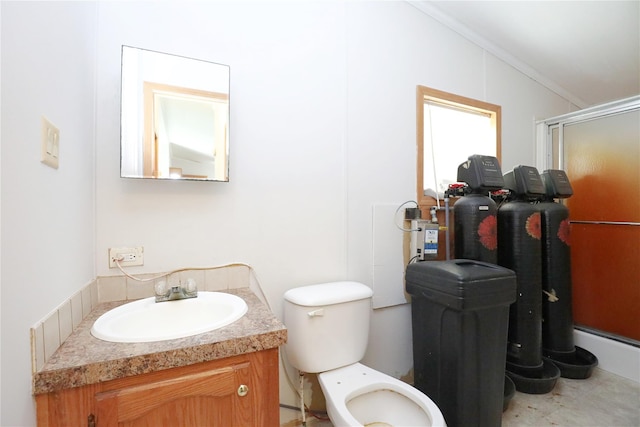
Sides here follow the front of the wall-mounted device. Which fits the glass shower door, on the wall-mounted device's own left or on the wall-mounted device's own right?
on the wall-mounted device's own left

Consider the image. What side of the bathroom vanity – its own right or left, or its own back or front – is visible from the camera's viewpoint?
front

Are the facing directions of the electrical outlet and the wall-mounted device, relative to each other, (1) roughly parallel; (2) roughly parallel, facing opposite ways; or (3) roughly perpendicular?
roughly parallel

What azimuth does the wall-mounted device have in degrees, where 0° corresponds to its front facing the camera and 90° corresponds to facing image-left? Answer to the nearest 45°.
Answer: approximately 315°

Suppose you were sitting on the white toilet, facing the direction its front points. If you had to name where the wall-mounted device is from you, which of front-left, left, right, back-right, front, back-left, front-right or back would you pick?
left

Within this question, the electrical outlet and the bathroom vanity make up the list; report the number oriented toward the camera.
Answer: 2

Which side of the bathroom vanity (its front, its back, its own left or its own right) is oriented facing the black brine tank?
left

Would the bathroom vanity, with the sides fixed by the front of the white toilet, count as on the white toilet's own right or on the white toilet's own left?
on the white toilet's own right

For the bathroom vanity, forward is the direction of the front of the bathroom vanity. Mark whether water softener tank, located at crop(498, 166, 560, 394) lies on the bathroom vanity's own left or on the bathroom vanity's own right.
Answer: on the bathroom vanity's own left
